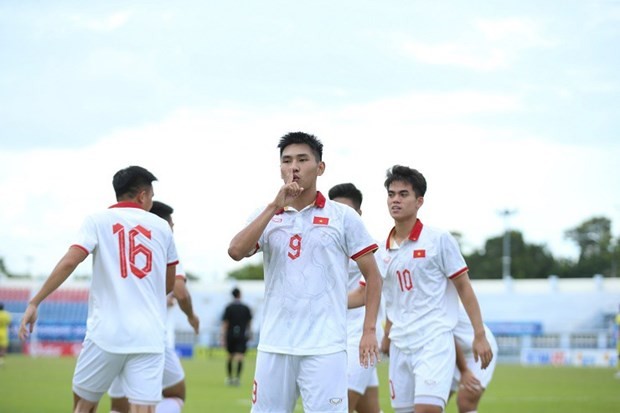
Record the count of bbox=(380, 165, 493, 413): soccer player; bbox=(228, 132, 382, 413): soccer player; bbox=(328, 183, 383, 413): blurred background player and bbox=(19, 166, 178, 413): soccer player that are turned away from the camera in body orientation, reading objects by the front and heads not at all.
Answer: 1

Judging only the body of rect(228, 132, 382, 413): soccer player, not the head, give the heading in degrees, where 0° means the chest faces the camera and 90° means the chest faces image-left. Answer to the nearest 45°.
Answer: approximately 0°

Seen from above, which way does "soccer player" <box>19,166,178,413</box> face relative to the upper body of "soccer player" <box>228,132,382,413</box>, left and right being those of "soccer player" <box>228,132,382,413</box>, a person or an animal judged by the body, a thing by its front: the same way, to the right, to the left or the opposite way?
the opposite way

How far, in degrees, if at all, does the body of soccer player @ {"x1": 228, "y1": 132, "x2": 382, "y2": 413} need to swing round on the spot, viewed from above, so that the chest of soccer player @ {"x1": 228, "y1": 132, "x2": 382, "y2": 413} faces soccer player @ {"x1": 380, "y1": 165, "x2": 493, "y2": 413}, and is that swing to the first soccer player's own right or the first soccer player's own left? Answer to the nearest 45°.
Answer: approximately 135° to the first soccer player's own left

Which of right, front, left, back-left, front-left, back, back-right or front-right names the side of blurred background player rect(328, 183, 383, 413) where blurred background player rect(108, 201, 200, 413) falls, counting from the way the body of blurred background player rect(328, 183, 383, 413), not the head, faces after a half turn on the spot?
back-left

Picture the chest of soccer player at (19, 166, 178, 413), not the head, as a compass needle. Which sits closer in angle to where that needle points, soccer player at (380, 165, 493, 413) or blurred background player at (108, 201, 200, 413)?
the blurred background player

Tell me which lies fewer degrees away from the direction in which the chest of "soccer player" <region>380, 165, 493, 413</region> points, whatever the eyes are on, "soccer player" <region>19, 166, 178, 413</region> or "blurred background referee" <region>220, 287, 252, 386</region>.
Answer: the soccer player

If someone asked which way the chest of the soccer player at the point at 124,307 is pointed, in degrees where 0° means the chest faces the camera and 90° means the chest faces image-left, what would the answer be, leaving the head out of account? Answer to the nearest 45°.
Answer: approximately 180°

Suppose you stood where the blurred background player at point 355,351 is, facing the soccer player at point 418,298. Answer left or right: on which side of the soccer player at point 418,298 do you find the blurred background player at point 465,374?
left

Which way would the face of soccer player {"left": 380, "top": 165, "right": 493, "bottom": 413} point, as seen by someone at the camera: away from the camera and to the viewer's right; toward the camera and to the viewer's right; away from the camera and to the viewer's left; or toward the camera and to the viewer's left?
toward the camera and to the viewer's left

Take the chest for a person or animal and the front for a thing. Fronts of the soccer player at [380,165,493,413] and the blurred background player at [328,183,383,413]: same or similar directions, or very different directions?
same or similar directions

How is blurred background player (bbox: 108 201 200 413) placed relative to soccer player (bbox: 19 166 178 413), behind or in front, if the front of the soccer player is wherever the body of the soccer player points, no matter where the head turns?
in front

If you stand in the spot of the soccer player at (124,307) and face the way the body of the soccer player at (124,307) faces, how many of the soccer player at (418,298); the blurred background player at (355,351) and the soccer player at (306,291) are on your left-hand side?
0

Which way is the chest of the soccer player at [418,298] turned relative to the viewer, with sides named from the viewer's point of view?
facing the viewer and to the left of the viewer

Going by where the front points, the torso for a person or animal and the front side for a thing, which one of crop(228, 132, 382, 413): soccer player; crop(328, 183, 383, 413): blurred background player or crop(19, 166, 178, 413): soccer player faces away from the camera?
crop(19, 166, 178, 413): soccer player

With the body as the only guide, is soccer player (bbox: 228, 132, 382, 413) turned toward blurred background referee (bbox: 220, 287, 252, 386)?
no
